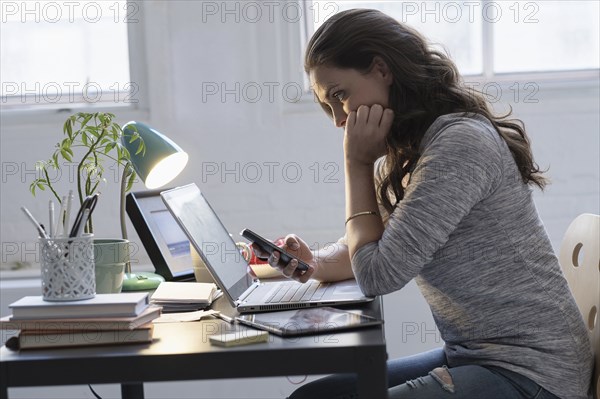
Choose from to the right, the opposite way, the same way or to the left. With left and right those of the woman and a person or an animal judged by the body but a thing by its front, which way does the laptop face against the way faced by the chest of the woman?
the opposite way

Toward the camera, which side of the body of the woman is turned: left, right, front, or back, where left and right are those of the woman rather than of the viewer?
left

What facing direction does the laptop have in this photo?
to the viewer's right

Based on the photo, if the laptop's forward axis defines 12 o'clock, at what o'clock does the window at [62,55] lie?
The window is roughly at 8 o'clock from the laptop.

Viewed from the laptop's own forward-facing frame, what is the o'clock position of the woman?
The woman is roughly at 1 o'clock from the laptop.

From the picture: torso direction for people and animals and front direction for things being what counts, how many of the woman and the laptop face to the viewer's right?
1

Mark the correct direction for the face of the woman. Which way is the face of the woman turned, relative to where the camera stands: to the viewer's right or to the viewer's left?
to the viewer's left

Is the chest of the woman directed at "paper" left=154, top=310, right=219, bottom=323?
yes

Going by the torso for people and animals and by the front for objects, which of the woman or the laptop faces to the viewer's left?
the woman

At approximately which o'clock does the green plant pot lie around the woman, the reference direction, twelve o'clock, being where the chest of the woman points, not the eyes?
The green plant pot is roughly at 12 o'clock from the woman.
